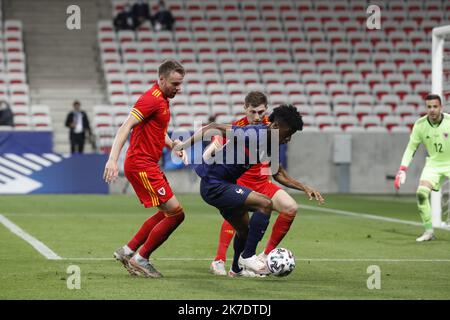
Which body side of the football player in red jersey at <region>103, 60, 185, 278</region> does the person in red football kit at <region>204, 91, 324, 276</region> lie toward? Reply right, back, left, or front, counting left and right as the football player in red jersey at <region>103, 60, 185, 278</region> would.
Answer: front

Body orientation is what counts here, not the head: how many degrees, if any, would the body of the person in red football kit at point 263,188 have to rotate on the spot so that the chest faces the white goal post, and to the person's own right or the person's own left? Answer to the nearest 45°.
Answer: approximately 90° to the person's own left

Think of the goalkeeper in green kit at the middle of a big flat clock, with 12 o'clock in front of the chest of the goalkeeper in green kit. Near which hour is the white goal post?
The white goal post is roughly at 6 o'clock from the goalkeeper in green kit.

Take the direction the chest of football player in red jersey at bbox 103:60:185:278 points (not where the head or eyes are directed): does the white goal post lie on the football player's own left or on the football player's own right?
on the football player's own left

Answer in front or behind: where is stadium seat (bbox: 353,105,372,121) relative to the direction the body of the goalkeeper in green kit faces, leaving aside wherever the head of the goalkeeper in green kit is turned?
behind

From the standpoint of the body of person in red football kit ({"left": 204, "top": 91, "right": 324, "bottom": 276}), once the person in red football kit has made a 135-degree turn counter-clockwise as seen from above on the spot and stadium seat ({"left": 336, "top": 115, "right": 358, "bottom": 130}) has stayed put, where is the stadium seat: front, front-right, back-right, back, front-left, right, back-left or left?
front

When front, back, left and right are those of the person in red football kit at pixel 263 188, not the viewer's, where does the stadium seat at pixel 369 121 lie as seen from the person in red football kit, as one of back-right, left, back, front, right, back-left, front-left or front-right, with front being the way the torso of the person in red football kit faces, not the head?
back-left

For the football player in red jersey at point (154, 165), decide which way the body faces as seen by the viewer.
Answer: to the viewer's right

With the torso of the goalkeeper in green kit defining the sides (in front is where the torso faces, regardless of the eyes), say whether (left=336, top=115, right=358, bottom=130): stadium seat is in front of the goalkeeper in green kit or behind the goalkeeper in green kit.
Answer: behind

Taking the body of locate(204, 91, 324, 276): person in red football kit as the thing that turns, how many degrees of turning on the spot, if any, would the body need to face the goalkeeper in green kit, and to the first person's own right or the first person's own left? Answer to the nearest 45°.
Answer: approximately 90° to the first person's own left

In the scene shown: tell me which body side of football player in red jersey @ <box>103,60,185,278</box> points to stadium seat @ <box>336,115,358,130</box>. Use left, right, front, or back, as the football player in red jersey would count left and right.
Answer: left

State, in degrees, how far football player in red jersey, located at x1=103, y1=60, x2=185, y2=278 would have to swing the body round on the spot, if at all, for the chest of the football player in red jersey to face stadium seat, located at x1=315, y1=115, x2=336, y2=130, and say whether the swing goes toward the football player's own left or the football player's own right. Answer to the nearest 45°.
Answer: approximately 90° to the football player's own left

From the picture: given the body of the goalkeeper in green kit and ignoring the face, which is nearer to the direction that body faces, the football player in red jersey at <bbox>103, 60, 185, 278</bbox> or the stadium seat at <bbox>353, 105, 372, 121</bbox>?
the football player in red jersey

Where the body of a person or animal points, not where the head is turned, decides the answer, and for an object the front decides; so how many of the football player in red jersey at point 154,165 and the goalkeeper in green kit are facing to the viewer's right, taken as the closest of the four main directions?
1

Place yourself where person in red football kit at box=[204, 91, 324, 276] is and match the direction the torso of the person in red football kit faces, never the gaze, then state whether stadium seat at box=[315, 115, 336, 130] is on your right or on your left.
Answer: on your left
